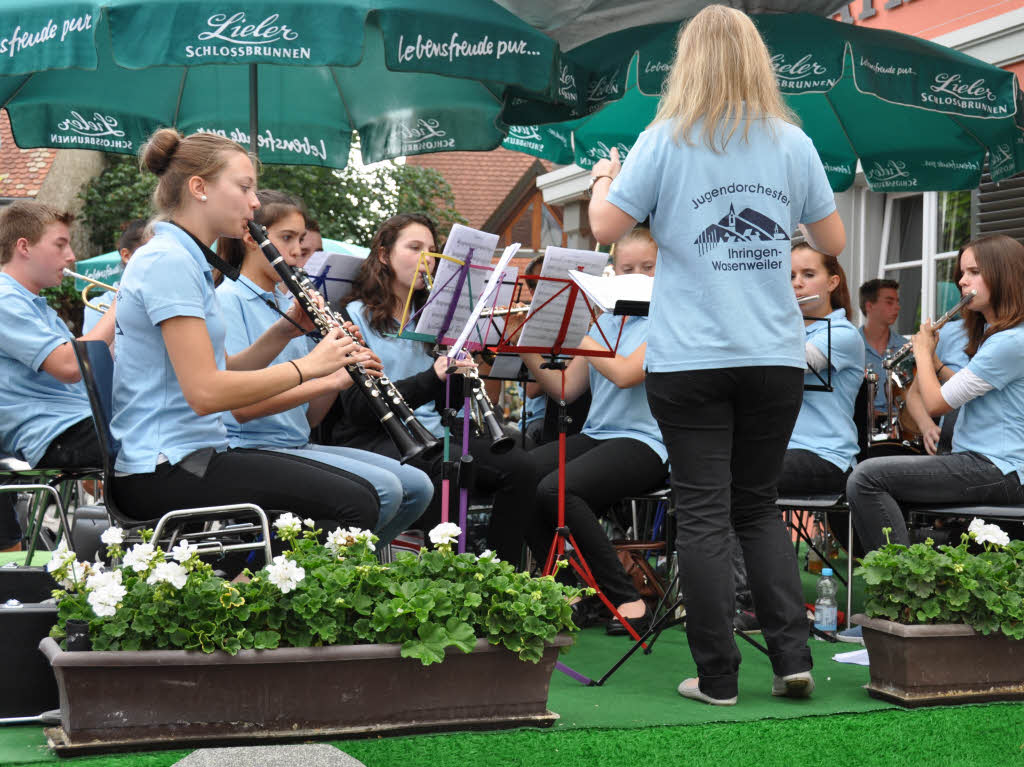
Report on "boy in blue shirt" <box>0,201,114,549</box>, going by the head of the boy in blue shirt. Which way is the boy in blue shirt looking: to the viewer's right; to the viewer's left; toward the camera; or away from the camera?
to the viewer's right

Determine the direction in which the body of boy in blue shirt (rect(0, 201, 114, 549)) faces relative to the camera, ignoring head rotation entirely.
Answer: to the viewer's right

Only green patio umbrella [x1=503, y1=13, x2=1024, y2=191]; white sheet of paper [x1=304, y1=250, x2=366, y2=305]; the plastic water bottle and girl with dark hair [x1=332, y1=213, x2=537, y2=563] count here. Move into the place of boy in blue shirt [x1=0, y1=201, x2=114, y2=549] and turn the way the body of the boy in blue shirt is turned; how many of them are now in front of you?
4

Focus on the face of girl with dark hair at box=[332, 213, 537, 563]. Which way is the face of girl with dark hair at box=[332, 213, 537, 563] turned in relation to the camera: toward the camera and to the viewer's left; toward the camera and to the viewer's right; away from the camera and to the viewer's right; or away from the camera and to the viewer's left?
toward the camera and to the viewer's right

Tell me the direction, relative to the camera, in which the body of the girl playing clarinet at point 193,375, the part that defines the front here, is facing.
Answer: to the viewer's right

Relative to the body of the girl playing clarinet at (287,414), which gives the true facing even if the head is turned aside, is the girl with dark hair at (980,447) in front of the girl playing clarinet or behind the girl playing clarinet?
in front

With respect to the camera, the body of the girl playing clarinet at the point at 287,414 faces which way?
to the viewer's right

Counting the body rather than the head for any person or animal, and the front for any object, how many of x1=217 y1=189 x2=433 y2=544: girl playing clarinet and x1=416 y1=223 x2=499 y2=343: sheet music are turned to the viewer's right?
1

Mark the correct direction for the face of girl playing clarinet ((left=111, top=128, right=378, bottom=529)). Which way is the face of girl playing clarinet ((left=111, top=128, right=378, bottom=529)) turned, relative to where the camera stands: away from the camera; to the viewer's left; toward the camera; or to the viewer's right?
to the viewer's right

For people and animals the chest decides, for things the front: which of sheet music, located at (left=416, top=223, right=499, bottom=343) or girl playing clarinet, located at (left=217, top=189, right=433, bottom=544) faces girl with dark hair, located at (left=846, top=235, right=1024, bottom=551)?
the girl playing clarinet

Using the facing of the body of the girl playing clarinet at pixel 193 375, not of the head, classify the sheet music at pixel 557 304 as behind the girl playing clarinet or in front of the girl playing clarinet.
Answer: in front

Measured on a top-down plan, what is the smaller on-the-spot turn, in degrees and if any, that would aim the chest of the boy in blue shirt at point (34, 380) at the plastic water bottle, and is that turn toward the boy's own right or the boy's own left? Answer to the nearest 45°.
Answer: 0° — they already face it

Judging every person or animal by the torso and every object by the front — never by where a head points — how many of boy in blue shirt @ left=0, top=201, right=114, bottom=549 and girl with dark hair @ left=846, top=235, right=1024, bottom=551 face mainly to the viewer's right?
1
